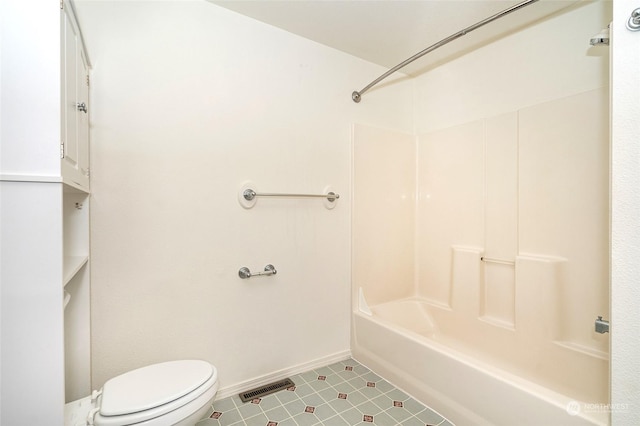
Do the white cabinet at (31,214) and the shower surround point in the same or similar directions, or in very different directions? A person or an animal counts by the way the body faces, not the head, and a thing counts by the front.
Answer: very different directions

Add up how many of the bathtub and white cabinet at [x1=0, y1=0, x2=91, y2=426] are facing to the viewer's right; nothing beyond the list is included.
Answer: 1

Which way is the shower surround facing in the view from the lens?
facing the viewer and to the left of the viewer

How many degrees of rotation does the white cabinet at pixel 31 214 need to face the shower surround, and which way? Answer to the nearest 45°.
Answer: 0° — it already faces it

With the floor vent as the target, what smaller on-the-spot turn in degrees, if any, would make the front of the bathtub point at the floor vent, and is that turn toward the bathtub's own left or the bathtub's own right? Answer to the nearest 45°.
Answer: approximately 45° to the bathtub's own right

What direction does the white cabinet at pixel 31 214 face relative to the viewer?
to the viewer's right

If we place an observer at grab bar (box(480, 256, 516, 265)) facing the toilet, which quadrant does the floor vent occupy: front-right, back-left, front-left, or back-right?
front-right

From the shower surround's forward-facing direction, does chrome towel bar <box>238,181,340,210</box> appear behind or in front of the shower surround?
in front

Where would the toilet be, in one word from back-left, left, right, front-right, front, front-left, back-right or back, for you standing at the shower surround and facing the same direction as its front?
front

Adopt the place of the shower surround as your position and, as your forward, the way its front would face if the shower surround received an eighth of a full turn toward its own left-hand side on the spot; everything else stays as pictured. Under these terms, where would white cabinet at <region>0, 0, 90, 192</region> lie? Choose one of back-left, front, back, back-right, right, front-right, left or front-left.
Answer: front-right

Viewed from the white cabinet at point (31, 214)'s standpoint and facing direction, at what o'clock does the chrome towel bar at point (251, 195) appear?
The chrome towel bar is roughly at 11 o'clock from the white cabinet.

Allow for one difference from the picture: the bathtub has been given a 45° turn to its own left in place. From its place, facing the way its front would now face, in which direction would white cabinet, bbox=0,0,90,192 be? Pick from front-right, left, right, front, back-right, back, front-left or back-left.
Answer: front-right

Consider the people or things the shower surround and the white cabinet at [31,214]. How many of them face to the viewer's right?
1

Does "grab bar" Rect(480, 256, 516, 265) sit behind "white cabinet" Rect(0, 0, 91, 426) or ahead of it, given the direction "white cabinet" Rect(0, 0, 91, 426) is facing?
ahead

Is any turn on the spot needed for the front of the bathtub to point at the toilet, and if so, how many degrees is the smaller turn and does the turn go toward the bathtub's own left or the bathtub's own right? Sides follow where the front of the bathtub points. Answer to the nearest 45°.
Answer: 0° — it already faces it

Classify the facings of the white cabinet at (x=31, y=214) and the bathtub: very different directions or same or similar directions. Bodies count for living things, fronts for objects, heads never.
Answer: very different directions
